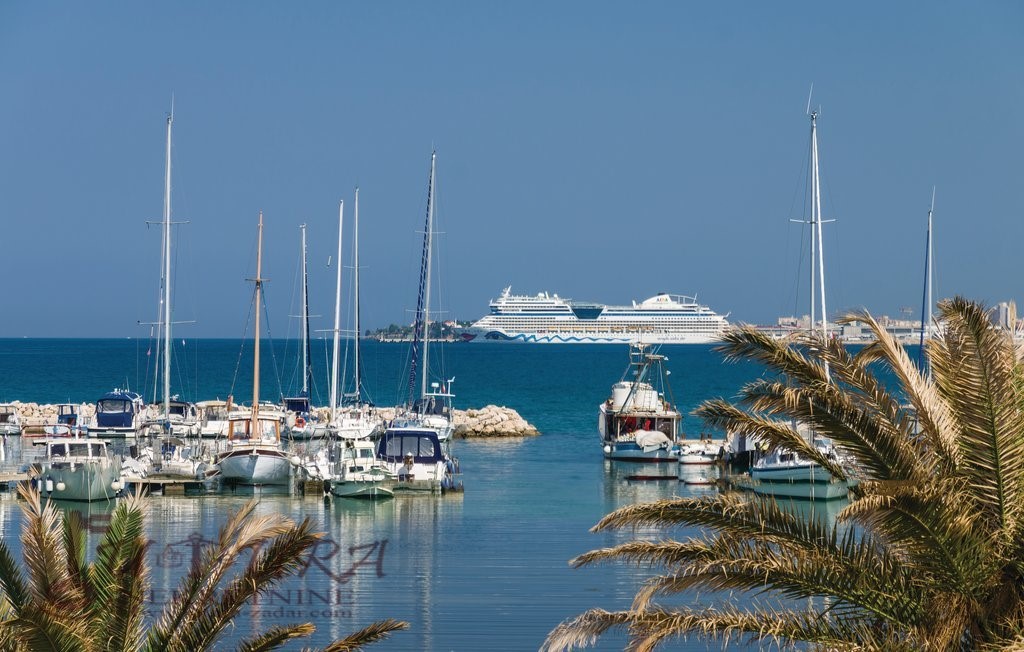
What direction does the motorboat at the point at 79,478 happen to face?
toward the camera

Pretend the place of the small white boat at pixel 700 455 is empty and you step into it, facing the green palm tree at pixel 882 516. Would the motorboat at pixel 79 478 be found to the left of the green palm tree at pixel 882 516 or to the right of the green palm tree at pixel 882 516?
right

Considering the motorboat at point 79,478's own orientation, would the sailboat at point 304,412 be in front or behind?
behind
